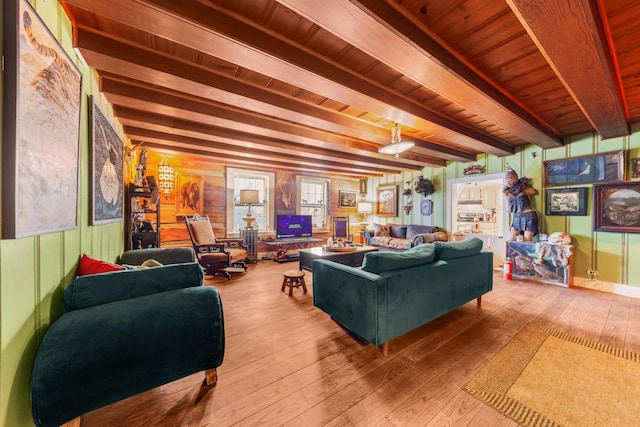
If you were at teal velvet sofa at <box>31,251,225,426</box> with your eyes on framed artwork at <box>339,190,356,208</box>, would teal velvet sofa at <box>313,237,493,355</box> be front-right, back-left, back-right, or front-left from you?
front-right

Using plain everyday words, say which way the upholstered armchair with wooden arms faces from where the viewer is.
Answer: facing the viewer and to the right of the viewer

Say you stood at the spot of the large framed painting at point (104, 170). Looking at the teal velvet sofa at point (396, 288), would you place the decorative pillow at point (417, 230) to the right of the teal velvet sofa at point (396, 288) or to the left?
left

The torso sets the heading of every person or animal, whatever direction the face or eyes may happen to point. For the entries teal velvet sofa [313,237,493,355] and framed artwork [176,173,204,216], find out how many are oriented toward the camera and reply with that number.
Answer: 1

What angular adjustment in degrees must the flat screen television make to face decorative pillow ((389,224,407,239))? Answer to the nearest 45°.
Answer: approximately 90° to its left

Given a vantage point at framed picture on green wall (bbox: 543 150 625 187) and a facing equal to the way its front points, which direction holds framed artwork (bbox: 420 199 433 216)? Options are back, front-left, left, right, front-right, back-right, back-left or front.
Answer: front-right

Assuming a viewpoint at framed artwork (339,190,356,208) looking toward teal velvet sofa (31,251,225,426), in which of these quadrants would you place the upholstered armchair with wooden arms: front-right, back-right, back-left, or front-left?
front-right

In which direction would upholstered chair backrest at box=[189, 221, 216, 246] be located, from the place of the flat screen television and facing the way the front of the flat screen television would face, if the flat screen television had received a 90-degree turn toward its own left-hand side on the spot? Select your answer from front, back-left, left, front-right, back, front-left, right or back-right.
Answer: back-right

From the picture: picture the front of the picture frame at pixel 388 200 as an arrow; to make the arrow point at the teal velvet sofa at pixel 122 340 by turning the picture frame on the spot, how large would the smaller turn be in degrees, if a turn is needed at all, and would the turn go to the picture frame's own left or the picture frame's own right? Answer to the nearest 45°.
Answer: approximately 45° to the picture frame's own left

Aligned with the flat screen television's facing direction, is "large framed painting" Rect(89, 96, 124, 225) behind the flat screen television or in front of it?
in front

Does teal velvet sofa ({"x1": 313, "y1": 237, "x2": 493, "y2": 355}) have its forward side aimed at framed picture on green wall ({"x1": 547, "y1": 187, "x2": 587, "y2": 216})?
no

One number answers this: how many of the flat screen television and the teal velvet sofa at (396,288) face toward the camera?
1

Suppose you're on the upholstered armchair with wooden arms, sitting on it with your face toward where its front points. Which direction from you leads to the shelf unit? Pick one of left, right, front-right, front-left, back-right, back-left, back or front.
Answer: back

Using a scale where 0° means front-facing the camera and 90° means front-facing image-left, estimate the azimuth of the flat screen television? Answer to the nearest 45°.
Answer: approximately 0°

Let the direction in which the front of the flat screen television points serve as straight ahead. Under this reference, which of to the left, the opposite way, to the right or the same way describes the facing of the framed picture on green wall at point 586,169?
to the right

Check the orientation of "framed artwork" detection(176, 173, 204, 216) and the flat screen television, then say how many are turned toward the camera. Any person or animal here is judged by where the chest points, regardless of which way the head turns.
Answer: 2

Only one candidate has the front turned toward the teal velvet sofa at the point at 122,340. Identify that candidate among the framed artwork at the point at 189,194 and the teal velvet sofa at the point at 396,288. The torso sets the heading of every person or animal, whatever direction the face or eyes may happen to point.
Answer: the framed artwork

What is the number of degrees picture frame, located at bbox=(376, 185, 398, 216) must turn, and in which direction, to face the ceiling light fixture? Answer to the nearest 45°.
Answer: approximately 45° to its left

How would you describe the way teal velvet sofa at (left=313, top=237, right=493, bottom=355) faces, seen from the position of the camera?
facing away from the viewer and to the left of the viewer

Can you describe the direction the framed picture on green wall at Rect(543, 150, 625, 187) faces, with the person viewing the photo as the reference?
facing the viewer and to the left of the viewer

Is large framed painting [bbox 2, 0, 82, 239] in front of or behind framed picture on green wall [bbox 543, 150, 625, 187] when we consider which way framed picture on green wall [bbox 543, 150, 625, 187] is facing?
in front

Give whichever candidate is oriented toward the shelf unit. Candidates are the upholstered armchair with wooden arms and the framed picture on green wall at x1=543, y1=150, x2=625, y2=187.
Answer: the framed picture on green wall

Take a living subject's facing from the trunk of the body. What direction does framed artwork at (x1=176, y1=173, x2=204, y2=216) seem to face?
toward the camera
